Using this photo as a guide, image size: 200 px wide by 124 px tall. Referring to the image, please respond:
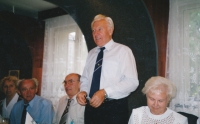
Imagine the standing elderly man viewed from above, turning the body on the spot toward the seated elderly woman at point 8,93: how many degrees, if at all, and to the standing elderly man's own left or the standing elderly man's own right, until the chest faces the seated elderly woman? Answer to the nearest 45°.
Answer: approximately 90° to the standing elderly man's own right

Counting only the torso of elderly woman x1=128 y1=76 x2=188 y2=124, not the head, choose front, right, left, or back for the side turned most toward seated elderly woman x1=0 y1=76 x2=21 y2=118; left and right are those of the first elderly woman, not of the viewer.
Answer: right

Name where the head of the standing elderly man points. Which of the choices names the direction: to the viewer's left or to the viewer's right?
to the viewer's left

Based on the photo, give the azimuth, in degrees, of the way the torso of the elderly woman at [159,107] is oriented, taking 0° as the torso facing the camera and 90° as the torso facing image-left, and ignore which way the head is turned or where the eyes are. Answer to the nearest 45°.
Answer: approximately 0°

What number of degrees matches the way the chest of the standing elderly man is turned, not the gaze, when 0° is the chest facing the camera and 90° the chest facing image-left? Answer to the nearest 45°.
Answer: approximately 45°
